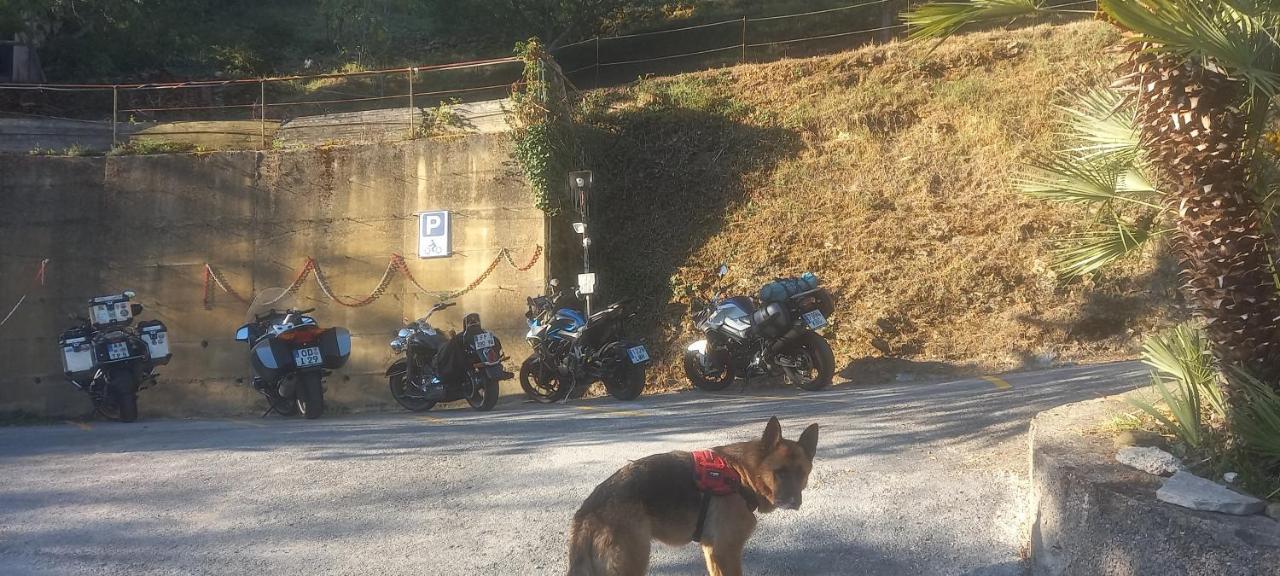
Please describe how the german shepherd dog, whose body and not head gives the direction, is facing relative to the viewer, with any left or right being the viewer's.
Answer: facing to the right of the viewer

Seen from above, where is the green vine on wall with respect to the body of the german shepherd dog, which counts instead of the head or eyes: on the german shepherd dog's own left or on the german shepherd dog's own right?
on the german shepherd dog's own left

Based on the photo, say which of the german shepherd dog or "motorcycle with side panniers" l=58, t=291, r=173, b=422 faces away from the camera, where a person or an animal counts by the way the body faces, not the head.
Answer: the motorcycle with side panniers

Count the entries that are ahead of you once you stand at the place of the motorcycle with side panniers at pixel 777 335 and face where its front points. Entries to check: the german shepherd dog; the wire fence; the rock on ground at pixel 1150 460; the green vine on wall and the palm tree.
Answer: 2

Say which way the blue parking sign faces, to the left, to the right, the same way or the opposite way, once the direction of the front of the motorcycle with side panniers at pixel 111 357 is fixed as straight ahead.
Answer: the opposite way

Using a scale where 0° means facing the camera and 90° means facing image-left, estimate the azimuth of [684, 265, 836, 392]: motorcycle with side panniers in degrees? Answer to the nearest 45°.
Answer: approximately 135°

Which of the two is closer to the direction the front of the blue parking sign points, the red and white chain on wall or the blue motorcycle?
the blue motorcycle

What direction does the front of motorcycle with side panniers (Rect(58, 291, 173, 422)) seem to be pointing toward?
away from the camera

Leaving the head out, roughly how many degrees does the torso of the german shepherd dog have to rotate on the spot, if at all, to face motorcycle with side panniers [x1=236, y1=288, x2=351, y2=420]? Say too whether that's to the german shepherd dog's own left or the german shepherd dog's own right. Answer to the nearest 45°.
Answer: approximately 135° to the german shepherd dog's own left

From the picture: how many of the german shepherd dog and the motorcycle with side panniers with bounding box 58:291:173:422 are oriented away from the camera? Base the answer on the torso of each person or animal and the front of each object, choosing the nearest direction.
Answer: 1

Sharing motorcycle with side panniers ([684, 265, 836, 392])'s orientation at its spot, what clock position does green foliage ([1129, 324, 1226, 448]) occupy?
The green foliage is roughly at 7 o'clock from the motorcycle with side panniers.

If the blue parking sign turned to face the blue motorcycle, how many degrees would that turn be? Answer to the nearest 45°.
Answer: approximately 45° to its left

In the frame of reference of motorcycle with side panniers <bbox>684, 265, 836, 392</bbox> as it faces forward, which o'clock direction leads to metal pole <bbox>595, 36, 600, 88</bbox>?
The metal pole is roughly at 1 o'clock from the motorcycle with side panniers.
